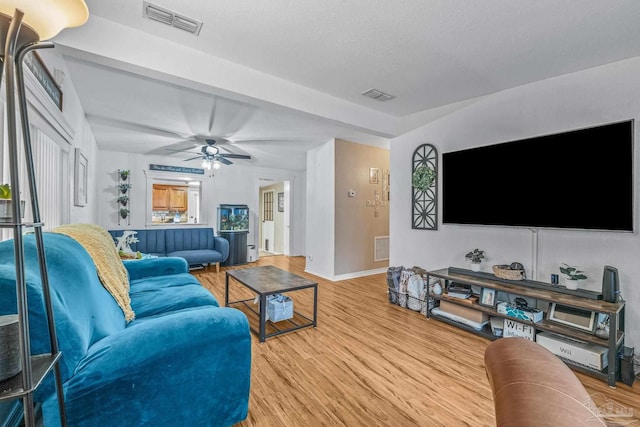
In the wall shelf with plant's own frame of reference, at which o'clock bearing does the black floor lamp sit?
The black floor lamp is roughly at 12 o'clock from the wall shelf with plant.

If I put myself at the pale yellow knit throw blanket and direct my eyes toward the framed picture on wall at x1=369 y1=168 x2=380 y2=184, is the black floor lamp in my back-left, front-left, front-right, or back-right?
back-right

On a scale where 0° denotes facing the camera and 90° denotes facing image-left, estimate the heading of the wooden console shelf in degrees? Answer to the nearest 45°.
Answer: approximately 45°

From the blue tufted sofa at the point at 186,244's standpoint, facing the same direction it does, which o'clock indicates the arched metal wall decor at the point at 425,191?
The arched metal wall decor is roughly at 11 o'clock from the blue tufted sofa.

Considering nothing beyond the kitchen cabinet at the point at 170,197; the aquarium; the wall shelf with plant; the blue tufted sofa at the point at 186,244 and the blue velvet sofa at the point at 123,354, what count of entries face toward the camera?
4

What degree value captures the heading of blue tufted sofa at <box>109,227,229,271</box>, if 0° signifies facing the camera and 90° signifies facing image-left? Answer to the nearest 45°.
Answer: approximately 0°

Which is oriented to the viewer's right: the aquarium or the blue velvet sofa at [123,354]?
the blue velvet sofa

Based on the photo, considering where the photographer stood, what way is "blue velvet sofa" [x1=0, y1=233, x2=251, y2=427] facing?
facing to the right of the viewer

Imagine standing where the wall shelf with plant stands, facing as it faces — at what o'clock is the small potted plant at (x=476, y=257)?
The small potted plant is roughly at 11 o'clock from the wall shelf with plant.
